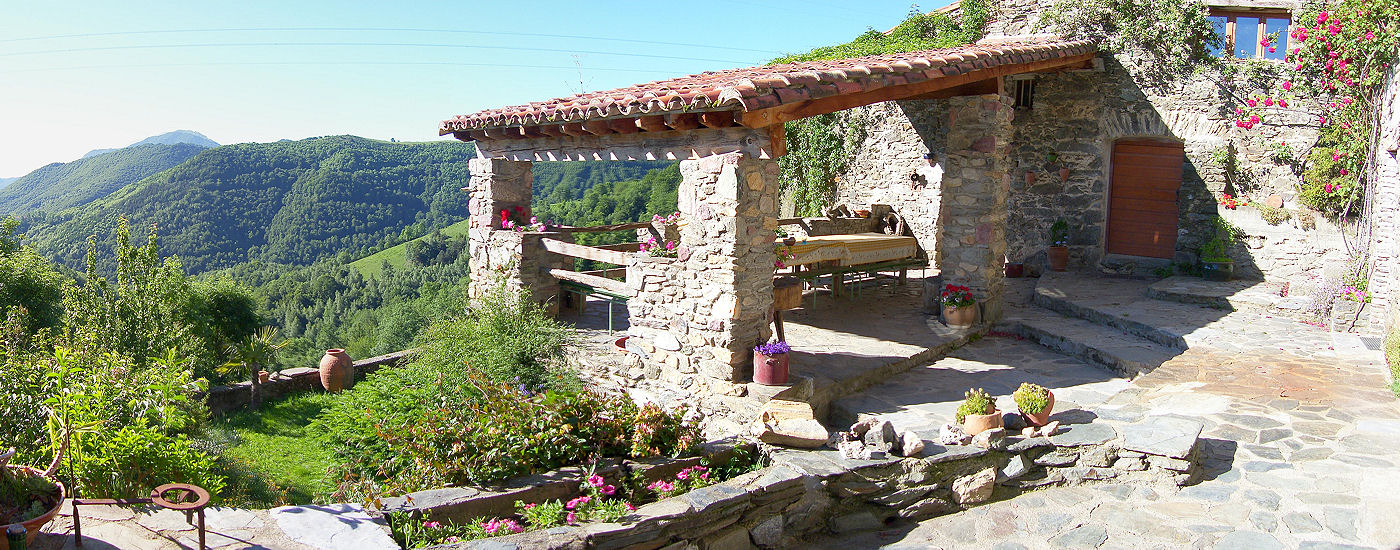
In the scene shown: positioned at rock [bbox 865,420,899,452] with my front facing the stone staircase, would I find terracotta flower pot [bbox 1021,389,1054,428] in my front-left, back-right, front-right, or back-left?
front-right

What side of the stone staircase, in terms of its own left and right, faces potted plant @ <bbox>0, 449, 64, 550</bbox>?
front

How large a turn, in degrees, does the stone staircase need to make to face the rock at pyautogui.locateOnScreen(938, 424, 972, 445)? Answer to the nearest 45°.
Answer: approximately 45° to its left

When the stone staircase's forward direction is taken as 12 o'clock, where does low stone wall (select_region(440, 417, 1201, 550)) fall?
The low stone wall is roughly at 11 o'clock from the stone staircase.

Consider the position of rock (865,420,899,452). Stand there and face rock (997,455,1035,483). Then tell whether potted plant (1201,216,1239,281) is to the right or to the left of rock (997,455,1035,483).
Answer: left

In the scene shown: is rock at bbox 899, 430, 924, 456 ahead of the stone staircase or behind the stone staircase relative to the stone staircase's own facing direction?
ahead

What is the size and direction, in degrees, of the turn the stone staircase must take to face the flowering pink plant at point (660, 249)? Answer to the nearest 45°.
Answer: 0° — it already faces it

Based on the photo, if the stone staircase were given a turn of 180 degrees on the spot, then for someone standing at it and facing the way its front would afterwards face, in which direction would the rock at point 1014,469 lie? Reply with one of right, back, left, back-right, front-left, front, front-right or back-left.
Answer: back-right

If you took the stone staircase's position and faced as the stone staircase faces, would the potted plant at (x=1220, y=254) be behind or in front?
behind

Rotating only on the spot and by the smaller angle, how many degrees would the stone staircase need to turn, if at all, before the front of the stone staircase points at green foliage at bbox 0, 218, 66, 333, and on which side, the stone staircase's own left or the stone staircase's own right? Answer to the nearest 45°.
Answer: approximately 45° to the stone staircase's own right

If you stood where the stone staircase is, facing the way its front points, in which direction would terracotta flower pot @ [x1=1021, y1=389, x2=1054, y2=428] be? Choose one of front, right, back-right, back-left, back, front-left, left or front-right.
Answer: front-left

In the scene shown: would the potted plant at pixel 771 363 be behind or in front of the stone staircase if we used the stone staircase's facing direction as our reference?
in front

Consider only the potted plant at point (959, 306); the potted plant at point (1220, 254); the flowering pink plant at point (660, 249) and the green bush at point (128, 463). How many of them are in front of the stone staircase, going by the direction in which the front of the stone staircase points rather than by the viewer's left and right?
3

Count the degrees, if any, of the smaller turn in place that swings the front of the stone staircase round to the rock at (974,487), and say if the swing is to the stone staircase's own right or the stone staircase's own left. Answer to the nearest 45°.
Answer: approximately 45° to the stone staircase's own left

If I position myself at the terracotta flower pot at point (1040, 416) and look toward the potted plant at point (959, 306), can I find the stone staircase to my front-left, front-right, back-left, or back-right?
front-right

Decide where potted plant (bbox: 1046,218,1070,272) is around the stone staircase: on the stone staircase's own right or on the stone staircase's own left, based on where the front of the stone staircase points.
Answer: on the stone staircase's own right

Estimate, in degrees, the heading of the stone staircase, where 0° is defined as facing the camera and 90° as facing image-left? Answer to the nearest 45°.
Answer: approximately 45°

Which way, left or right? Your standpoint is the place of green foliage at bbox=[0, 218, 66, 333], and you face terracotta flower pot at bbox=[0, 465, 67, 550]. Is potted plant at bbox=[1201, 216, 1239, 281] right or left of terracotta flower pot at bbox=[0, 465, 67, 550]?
left
